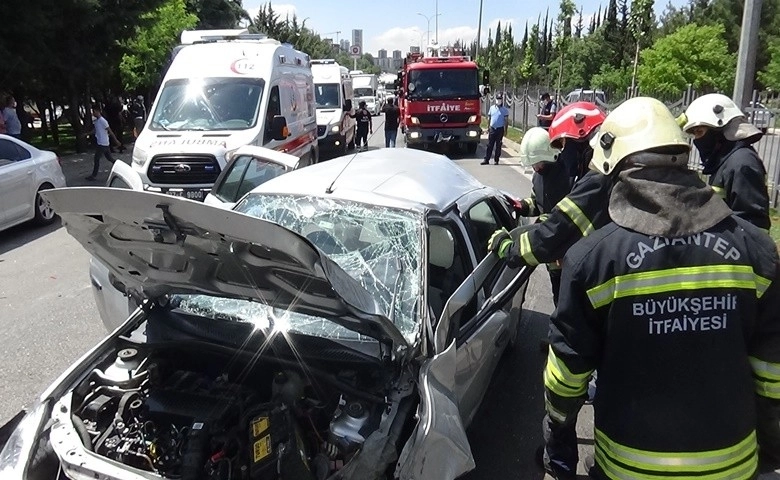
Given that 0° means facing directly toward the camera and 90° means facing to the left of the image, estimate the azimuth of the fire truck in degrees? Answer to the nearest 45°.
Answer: approximately 0°

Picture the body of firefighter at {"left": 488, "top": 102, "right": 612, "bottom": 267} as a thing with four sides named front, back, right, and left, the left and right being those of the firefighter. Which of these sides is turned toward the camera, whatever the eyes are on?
left

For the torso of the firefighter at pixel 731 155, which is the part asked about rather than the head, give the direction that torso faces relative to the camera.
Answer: to the viewer's left

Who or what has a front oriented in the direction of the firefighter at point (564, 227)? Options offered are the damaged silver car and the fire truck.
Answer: the fire truck

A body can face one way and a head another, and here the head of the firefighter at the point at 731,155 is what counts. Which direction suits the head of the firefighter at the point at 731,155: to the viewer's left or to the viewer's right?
to the viewer's left

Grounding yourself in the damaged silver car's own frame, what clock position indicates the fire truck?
The fire truck is roughly at 5 o'clock from the damaged silver car.

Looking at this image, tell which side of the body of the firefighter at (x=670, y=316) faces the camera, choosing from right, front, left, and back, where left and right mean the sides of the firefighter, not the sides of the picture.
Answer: back

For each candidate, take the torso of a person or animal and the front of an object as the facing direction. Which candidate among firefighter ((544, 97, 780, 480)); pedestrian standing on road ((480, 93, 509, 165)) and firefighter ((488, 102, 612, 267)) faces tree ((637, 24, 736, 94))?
firefighter ((544, 97, 780, 480))

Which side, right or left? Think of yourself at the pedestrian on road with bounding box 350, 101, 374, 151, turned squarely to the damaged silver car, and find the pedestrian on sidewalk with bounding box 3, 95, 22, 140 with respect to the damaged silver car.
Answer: right

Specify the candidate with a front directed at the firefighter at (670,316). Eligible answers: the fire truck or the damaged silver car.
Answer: the fire truck

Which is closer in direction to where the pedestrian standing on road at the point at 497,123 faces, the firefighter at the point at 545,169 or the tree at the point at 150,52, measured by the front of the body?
the firefighter

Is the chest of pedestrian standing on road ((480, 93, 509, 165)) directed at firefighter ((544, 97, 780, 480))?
yes

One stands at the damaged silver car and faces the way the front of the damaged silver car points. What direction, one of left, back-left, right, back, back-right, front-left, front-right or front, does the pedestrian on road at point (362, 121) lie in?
back-right
